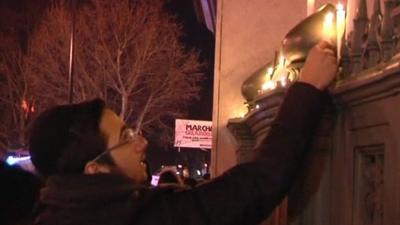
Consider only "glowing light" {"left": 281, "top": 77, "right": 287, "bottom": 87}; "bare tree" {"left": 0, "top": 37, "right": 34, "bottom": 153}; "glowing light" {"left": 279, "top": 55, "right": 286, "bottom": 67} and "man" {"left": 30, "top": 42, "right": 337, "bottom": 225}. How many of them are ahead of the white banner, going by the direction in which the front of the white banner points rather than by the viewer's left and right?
3

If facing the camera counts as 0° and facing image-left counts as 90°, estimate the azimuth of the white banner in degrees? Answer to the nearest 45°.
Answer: approximately 0°

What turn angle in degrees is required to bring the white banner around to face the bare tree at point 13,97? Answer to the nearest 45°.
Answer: approximately 135° to its right

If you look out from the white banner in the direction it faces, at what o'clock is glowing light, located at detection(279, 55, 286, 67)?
The glowing light is roughly at 12 o'clock from the white banner.

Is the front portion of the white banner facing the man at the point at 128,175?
yes

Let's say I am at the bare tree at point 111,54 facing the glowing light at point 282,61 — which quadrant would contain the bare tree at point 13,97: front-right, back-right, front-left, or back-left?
back-right

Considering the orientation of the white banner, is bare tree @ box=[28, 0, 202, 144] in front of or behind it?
behind

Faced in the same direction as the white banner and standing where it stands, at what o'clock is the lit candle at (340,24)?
The lit candle is roughly at 12 o'clock from the white banner.

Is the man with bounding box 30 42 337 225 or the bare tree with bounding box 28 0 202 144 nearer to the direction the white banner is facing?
the man

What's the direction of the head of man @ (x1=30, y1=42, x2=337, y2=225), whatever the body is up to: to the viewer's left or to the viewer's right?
to the viewer's right

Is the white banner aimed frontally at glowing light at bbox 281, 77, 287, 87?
yes

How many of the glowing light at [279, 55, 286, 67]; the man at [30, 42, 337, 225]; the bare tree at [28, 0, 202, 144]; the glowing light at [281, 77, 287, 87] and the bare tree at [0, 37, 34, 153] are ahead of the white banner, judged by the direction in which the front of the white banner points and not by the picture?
3
